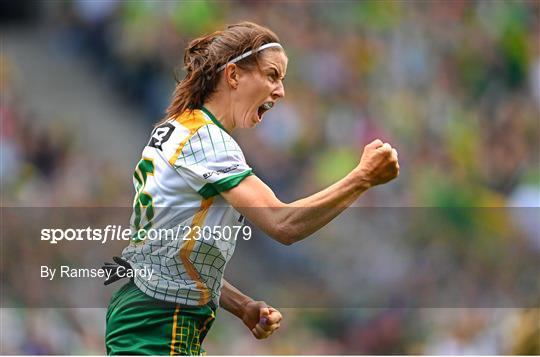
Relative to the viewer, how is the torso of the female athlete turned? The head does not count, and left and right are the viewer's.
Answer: facing to the right of the viewer
